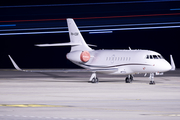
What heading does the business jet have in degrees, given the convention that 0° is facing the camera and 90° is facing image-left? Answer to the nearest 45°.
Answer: approximately 315°
